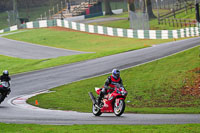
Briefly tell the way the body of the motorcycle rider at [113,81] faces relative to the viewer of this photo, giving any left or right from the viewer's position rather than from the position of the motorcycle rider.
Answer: facing the viewer and to the right of the viewer

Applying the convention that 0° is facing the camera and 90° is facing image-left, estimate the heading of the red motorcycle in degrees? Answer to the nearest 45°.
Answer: approximately 315°
